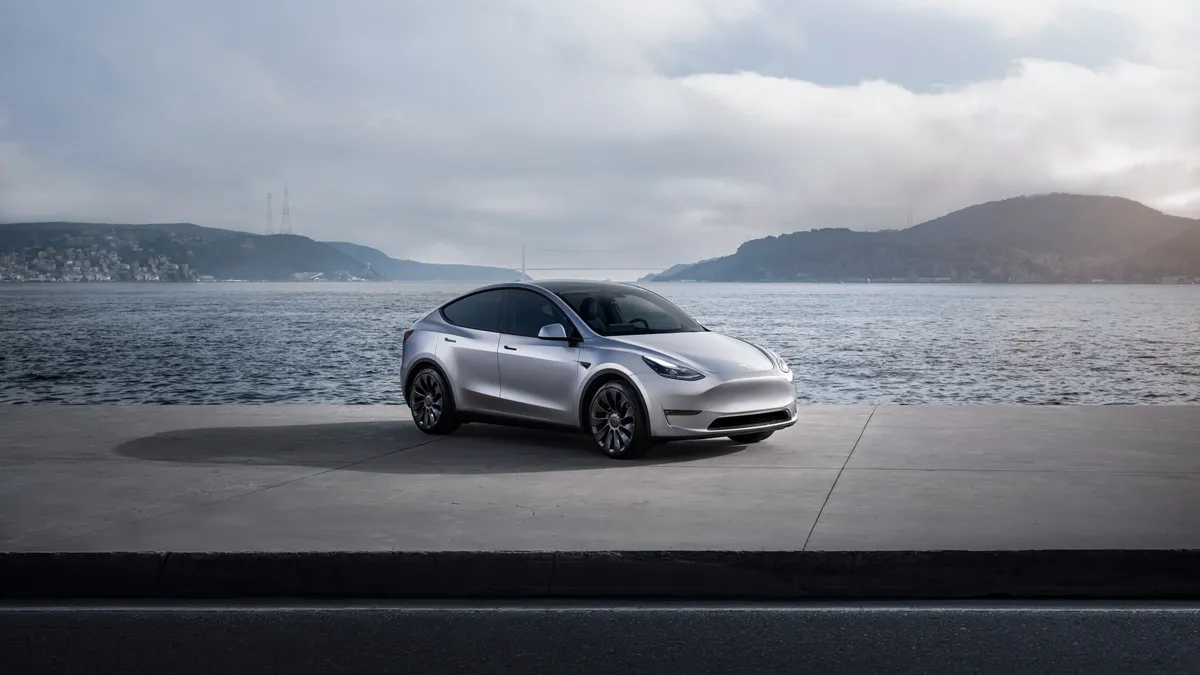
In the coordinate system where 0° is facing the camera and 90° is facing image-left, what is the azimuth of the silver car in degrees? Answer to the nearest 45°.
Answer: approximately 315°
